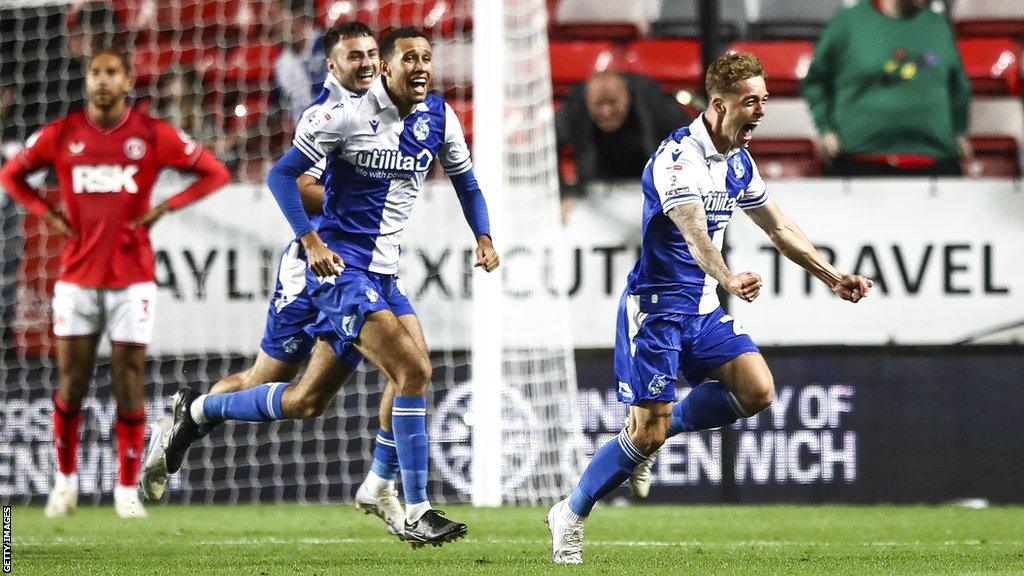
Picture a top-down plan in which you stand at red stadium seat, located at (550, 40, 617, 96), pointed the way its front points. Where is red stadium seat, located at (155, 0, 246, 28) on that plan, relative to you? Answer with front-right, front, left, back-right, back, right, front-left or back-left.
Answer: right

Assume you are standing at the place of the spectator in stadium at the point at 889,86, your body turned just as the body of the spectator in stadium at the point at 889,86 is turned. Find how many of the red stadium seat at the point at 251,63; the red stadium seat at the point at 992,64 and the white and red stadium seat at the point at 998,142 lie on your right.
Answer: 1

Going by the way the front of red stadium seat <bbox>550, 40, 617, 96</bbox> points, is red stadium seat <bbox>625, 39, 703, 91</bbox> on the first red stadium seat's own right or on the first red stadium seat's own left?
on the first red stadium seat's own left

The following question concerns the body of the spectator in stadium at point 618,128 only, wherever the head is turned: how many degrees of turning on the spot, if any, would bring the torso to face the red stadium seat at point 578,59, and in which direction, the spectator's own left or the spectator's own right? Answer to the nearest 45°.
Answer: approximately 180°

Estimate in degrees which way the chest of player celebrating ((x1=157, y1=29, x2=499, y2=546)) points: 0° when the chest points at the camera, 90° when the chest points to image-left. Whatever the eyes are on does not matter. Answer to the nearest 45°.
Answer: approximately 315°

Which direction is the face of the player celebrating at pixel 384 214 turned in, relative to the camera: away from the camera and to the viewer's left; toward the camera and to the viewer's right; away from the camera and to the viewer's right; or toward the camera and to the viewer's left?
toward the camera and to the viewer's right
